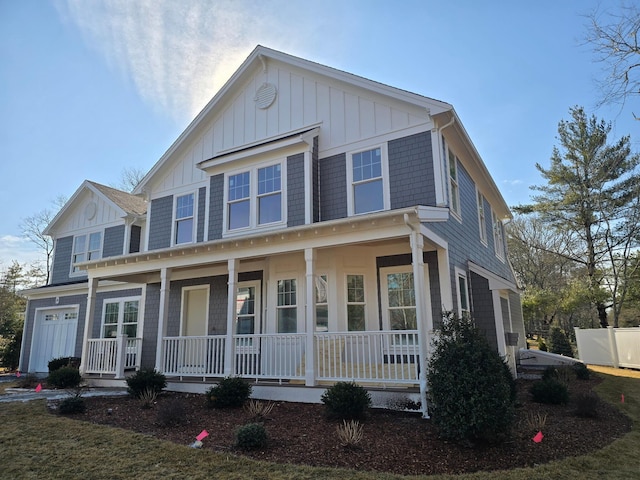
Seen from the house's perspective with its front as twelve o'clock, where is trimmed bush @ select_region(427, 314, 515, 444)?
The trimmed bush is roughly at 10 o'clock from the house.

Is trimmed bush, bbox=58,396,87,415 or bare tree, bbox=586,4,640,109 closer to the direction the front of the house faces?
the trimmed bush

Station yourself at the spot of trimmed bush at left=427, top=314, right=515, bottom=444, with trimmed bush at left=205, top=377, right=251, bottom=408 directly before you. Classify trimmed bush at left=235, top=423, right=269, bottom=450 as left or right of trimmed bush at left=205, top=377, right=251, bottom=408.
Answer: left

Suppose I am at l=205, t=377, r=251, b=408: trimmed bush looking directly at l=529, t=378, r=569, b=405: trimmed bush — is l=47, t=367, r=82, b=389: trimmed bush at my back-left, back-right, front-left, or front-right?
back-left

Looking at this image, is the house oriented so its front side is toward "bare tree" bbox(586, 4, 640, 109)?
no

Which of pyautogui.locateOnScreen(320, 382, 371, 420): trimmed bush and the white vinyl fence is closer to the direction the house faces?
the trimmed bush

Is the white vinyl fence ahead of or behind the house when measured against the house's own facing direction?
behind

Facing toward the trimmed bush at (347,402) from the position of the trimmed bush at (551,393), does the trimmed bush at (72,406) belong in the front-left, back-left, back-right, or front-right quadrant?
front-right

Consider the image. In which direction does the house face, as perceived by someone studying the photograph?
facing the viewer and to the left of the viewer

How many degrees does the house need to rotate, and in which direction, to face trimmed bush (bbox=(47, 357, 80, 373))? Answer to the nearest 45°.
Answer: approximately 90° to its right

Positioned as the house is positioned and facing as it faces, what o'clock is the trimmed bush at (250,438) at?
The trimmed bush is roughly at 11 o'clock from the house.
